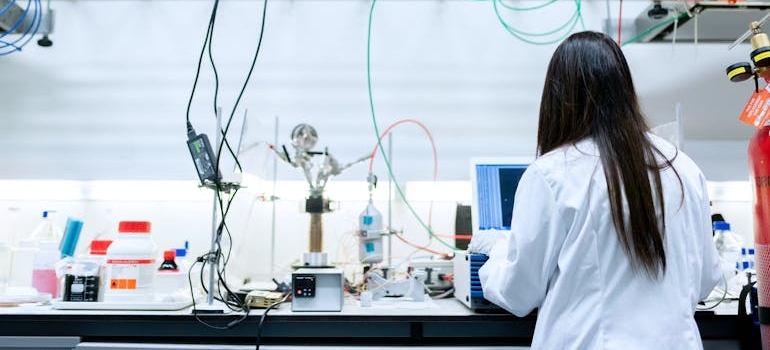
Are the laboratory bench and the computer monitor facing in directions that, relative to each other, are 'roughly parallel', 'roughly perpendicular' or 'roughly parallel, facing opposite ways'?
roughly parallel

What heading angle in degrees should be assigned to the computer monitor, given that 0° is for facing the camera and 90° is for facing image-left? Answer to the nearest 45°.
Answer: approximately 0°

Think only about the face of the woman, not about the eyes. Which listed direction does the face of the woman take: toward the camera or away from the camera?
away from the camera

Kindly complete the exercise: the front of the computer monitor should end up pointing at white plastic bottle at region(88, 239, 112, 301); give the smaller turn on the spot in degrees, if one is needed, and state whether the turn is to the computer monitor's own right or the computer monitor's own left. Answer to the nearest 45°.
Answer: approximately 90° to the computer monitor's own right

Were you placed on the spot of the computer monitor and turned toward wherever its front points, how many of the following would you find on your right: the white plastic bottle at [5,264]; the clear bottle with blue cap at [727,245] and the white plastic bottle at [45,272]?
2

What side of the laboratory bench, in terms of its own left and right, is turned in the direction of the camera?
front

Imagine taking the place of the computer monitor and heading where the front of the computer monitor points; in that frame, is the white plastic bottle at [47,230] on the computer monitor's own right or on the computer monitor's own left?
on the computer monitor's own right

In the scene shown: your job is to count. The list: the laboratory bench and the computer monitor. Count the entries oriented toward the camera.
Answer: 2
